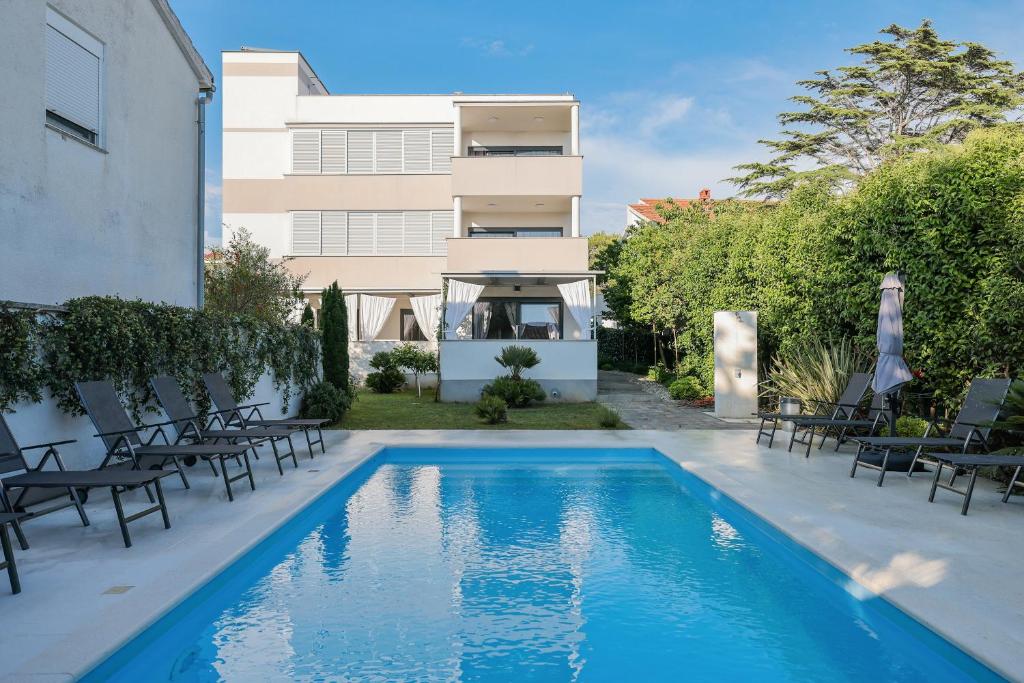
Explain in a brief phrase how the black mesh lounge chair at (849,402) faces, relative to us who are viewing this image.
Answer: facing the viewer and to the left of the viewer

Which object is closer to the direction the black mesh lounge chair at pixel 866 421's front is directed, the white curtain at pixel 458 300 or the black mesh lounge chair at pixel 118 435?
the black mesh lounge chair

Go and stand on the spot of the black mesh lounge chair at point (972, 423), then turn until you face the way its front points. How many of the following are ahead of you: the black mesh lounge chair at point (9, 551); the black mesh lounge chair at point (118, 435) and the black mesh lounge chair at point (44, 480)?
3

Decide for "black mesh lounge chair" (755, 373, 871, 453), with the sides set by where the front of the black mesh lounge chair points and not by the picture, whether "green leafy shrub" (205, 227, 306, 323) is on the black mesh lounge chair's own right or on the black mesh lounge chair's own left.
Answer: on the black mesh lounge chair's own right

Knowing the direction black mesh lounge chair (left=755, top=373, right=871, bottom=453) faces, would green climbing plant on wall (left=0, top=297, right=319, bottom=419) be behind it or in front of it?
in front

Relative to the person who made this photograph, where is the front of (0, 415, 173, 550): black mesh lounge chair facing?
facing the viewer and to the right of the viewer

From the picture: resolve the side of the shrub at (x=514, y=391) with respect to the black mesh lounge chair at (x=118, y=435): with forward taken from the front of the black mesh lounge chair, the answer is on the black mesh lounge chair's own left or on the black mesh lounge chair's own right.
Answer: on the black mesh lounge chair's own left

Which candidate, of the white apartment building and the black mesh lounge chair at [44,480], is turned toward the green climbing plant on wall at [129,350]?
the white apartment building

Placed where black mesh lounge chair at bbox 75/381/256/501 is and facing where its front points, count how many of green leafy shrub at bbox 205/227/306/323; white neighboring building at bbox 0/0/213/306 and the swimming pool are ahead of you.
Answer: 1

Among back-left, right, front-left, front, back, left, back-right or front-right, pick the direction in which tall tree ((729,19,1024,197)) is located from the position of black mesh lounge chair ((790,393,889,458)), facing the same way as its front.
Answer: back-right

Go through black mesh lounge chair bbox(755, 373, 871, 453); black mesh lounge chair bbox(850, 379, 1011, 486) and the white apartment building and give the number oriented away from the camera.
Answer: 0

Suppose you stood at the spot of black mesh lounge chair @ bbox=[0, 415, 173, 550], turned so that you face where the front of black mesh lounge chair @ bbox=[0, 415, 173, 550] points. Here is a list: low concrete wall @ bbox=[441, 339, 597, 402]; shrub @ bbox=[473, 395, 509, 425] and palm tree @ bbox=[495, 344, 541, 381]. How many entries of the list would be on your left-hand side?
3

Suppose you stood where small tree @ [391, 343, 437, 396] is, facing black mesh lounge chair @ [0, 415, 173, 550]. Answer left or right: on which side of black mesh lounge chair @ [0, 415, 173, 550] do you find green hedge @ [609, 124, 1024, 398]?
left

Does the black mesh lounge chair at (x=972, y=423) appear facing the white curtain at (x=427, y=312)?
no

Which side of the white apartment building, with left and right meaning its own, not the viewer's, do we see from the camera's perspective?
front

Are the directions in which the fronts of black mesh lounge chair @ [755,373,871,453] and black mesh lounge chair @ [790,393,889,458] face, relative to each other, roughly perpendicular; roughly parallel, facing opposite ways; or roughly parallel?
roughly parallel
